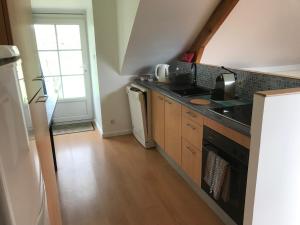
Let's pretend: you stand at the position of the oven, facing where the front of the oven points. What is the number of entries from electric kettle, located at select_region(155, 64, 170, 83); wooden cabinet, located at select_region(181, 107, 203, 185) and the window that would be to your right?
3

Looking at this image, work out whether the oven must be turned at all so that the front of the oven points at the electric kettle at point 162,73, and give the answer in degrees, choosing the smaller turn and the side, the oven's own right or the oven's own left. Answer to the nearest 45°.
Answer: approximately 90° to the oven's own right

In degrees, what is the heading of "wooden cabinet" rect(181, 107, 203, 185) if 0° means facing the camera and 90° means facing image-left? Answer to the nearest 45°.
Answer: approximately 45°

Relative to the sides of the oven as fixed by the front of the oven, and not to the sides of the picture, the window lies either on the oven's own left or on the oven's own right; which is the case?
on the oven's own right

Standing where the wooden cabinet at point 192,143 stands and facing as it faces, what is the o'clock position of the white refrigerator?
The white refrigerator is roughly at 11 o'clock from the wooden cabinet.

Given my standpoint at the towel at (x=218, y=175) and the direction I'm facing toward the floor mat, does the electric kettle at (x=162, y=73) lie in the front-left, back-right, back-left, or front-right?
front-right

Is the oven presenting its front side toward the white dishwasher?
no

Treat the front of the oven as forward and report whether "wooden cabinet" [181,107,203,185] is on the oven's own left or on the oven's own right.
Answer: on the oven's own right

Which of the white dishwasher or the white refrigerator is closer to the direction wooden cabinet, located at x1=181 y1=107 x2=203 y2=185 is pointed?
the white refrigerator

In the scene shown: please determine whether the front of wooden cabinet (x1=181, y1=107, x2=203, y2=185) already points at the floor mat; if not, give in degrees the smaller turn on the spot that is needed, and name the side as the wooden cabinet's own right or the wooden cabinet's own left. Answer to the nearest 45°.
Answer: approximately 90° to the wooden cabinet's own right
